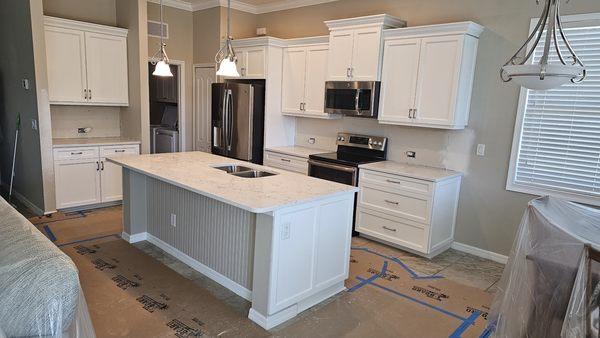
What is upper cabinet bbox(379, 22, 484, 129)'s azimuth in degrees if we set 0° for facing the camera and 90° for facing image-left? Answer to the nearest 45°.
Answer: approximately 45°

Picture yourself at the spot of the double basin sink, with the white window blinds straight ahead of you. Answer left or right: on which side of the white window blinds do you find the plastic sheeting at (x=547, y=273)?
right

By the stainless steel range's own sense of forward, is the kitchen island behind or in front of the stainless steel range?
in front

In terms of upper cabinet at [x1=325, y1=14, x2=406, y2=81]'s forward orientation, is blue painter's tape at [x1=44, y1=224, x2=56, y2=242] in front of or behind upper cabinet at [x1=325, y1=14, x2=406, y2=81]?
in front

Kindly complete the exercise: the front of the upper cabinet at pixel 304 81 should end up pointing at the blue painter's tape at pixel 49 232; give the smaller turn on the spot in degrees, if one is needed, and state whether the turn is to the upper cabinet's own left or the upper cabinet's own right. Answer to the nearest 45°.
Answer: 0° — it already faces it

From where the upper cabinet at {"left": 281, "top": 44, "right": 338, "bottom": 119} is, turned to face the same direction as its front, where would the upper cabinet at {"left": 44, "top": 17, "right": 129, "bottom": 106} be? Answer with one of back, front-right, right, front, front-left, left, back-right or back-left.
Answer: front-right

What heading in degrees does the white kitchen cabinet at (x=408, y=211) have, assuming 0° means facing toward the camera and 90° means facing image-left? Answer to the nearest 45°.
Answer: approximately 45°

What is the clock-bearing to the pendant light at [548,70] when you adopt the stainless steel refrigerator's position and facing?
The pendant light is roughly at 10 o'clock from the stainless steel refrigerator.

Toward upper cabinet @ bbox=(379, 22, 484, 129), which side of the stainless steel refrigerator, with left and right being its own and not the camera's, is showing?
left
